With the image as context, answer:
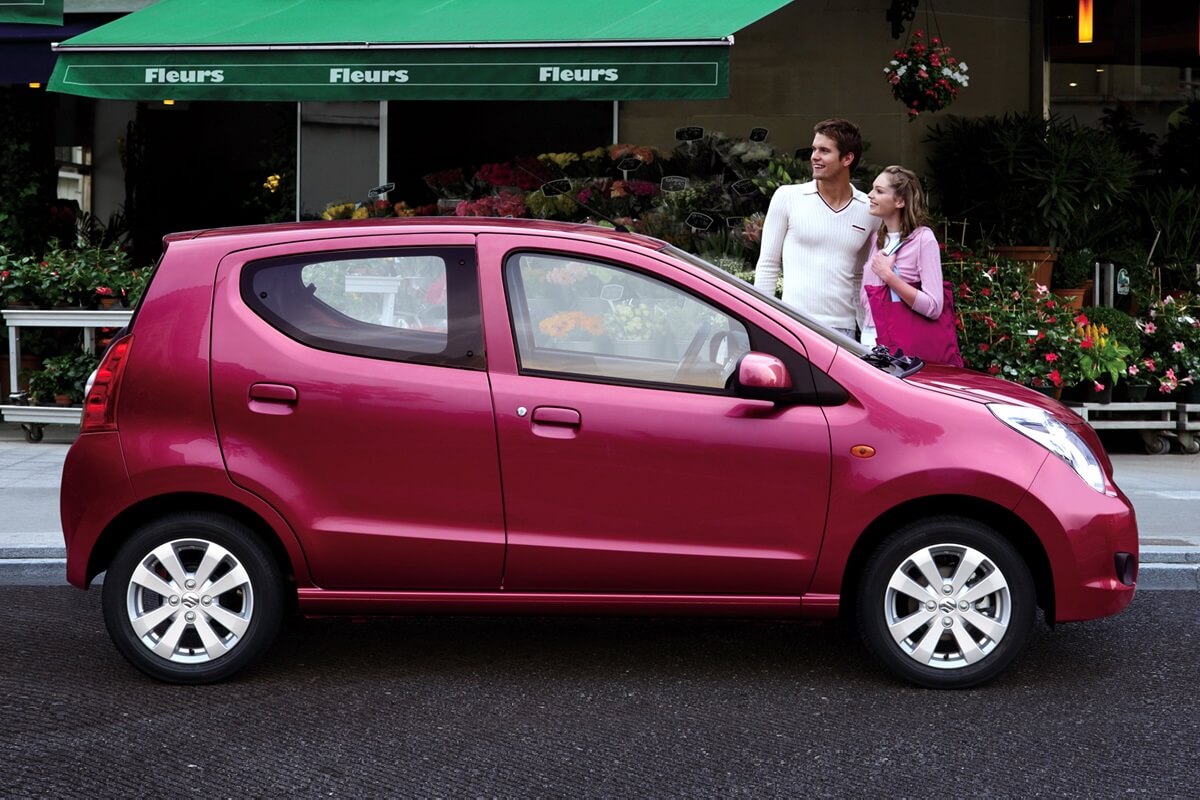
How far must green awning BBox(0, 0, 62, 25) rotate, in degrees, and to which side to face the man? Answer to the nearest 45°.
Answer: approximately 45° to its left

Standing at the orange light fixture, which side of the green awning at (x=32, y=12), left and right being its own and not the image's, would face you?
left

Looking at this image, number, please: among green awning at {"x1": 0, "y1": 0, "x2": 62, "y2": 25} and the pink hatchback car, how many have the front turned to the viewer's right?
1

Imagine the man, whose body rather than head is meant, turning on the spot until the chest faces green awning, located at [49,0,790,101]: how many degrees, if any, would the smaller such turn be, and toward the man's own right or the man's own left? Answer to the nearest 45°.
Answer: approximately 135° to the man's own right

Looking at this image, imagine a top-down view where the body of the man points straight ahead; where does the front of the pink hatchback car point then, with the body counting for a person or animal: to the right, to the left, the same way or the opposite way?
to the left

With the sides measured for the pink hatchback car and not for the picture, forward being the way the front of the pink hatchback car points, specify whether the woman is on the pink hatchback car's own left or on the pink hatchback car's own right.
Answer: on the pink hatchback car's own left

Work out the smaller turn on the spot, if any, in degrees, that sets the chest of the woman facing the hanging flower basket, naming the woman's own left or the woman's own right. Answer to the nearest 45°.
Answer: approximately 135° to the woman's own right

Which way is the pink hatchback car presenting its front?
to the viewer's right
